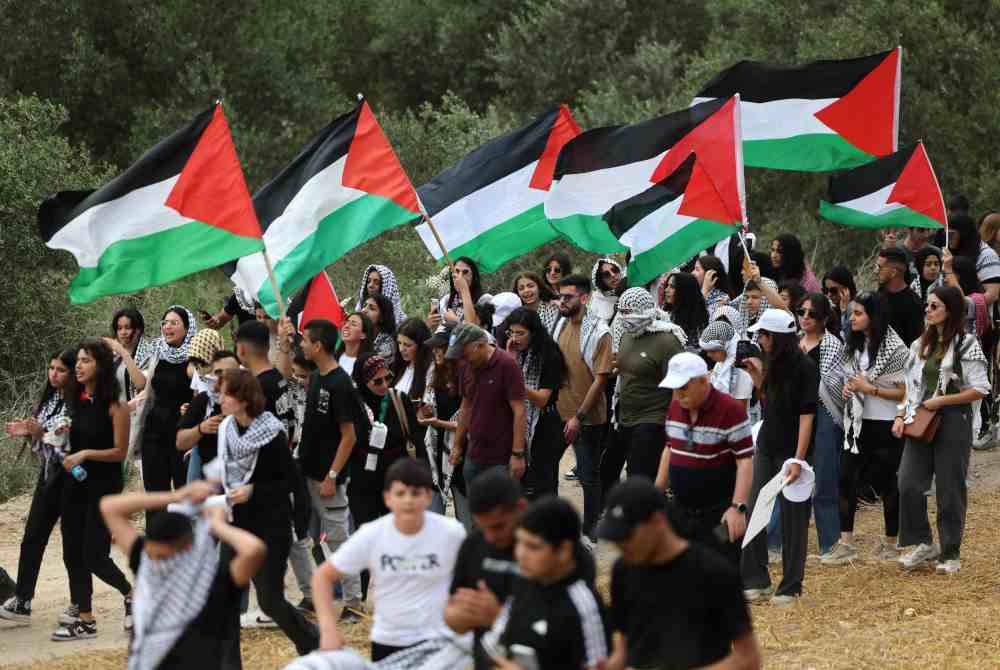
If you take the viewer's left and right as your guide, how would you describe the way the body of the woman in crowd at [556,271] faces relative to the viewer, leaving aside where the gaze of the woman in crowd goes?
facing the viewer and to the left of the viewer

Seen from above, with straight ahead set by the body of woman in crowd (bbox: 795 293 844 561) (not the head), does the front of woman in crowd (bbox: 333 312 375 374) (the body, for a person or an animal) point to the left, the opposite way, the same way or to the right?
the same way

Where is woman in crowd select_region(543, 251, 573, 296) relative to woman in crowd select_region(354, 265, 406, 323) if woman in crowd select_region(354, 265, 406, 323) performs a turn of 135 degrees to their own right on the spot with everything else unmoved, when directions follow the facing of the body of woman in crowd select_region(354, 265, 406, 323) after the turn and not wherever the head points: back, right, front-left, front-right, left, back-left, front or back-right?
right

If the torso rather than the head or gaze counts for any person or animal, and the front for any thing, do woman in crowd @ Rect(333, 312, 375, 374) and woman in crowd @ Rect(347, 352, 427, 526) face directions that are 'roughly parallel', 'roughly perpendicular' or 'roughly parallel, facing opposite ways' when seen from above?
roughly parallel

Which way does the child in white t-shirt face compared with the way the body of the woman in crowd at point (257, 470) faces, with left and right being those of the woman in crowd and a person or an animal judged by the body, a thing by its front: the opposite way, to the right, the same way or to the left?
to the left

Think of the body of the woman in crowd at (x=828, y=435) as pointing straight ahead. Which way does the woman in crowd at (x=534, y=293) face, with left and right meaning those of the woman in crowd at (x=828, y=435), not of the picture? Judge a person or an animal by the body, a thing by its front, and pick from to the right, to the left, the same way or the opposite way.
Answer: the same way

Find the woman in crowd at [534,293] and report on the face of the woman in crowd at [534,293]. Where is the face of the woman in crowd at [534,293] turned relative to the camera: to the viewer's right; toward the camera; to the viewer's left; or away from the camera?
toward the camera

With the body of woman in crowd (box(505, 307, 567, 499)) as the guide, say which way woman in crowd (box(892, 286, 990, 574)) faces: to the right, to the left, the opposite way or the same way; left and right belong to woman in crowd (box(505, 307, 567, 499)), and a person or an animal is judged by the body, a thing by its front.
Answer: the same way

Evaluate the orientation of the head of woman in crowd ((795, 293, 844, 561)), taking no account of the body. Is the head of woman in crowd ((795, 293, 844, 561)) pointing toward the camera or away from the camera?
toward the camera

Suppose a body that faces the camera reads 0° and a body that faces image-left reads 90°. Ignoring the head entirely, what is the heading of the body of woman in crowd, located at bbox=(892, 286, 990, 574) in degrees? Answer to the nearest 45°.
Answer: approximately 45°

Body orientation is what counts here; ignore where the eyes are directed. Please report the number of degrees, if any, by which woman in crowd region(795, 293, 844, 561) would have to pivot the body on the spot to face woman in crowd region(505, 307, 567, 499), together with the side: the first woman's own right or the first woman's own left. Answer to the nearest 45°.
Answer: approximately 45° to the first woman's own right

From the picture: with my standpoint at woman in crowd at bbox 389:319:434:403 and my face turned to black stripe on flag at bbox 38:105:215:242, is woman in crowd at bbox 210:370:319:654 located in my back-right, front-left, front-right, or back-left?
front-left
